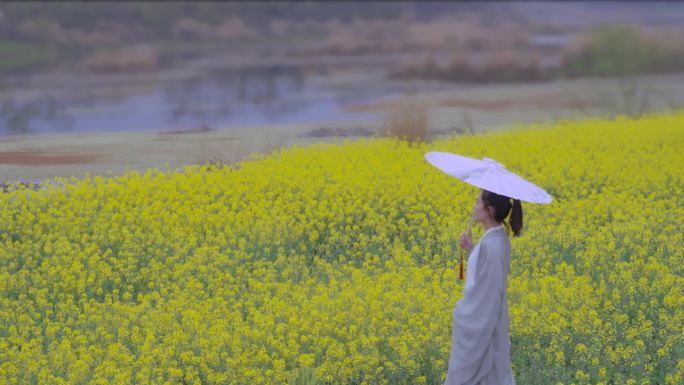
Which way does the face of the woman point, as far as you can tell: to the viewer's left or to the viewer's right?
to the viewer's left

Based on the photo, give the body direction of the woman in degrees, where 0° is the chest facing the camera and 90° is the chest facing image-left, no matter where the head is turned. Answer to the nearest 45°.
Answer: approximately 90°
